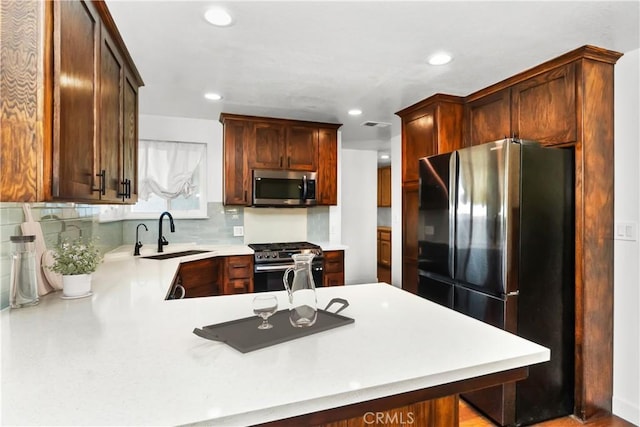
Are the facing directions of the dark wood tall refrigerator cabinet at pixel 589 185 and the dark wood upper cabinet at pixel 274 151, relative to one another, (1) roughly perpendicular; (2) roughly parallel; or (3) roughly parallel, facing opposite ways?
roughly perpendicular

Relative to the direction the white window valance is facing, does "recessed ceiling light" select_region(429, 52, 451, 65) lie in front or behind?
in front

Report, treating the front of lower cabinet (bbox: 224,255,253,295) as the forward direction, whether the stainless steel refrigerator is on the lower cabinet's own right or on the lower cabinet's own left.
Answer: on the lower cabinet's own left

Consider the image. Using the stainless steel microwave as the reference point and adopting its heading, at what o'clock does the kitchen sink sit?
The kitchen sink is roughly at 2 o'clock from the stainless steel microwave.

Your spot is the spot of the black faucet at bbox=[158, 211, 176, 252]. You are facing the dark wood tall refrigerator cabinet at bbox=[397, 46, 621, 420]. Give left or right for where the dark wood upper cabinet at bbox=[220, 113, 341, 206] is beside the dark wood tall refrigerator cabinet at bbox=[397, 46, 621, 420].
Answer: left

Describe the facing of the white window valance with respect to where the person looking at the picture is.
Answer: facing the viewer

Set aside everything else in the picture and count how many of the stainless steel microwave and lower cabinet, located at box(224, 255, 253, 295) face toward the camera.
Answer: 2

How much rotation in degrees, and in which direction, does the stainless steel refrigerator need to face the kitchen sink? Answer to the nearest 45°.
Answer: approximately 45° to its right

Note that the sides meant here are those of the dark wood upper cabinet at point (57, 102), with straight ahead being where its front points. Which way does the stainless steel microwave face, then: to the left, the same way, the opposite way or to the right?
to the right

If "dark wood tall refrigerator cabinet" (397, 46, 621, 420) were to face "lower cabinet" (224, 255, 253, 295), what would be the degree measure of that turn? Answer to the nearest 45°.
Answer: approximately 45° to its right

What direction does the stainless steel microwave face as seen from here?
toward the camera

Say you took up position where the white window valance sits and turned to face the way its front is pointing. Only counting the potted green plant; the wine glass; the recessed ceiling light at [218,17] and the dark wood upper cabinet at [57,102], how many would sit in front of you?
4

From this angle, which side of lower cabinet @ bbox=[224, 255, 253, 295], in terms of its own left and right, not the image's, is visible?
front

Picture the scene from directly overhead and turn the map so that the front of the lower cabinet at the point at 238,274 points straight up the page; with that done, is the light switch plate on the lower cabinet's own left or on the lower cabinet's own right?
on the lower cabinet's own left

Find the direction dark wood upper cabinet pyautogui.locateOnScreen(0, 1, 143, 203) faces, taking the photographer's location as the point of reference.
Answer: facing the viewer and to the right of the viewer
